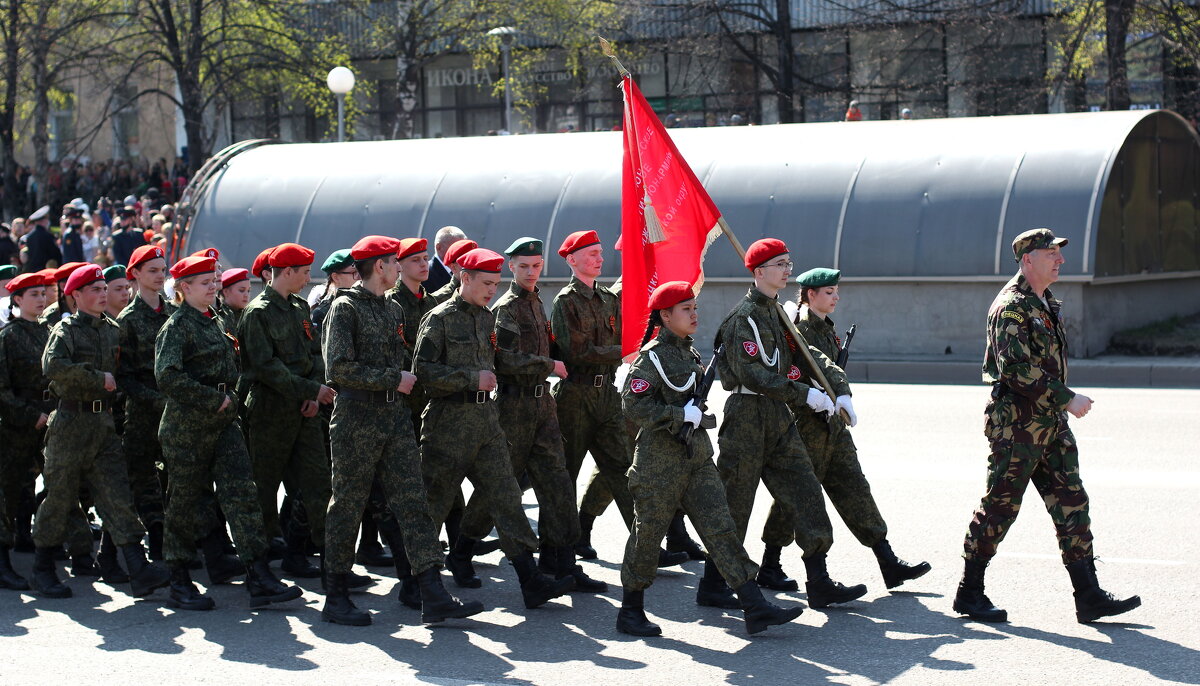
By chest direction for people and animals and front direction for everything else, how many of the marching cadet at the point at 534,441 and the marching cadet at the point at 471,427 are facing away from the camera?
0

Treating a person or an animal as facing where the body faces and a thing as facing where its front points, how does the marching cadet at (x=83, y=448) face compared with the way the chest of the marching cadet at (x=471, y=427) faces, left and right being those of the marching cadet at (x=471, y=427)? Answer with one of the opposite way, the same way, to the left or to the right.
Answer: the same way

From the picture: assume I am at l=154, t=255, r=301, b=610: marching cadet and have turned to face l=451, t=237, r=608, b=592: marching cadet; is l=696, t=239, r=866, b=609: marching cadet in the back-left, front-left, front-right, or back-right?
front-right

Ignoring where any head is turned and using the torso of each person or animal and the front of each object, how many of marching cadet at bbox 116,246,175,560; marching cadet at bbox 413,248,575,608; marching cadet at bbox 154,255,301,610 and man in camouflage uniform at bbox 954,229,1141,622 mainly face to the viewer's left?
0

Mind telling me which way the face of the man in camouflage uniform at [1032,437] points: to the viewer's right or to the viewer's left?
to the viewer's right

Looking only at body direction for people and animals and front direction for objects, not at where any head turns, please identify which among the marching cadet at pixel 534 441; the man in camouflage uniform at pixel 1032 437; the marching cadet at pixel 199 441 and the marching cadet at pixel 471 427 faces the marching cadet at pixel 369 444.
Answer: the marching cadet at pixel 199 441

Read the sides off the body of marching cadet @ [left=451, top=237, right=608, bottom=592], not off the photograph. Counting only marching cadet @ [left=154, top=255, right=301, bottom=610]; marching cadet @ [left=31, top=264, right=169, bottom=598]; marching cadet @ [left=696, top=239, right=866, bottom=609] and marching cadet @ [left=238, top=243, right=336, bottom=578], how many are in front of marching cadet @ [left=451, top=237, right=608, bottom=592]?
1

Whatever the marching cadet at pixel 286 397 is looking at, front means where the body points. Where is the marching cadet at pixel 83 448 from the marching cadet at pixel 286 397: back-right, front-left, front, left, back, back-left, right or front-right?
back-right

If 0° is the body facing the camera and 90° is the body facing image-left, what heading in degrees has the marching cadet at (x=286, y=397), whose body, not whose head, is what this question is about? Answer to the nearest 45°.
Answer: approximately 315°

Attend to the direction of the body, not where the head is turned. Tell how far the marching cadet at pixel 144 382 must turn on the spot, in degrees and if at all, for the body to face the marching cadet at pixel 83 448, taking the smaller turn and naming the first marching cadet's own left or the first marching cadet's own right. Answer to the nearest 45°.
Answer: approximately 90° to the first marching cadet's own right

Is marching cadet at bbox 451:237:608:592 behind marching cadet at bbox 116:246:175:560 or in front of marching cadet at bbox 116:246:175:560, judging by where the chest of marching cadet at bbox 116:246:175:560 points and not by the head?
in front

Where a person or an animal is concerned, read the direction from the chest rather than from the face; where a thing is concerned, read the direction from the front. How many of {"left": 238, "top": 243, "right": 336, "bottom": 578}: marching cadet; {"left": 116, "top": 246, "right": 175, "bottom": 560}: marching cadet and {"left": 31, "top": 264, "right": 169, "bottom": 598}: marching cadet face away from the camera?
0

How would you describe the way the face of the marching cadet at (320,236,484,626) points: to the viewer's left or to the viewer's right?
to the viewer's right

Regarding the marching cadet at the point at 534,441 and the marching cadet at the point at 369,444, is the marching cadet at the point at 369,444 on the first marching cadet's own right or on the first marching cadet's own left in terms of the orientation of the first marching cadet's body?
on the first marching cadet's own right

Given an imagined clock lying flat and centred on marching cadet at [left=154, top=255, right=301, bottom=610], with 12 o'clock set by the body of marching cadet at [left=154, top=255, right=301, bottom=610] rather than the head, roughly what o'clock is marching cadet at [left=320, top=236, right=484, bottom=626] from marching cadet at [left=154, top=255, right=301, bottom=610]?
marching cadet at [left=320, top=236, right=484, bottom=626] is roughly at 12 o'clock from marching cadet at [left=154, top=255, right=301, bottom=610].

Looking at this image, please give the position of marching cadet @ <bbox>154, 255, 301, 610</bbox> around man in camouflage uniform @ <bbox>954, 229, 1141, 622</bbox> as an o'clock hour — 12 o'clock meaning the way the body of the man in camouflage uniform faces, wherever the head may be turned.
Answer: The marching cadet is roughly at 6 o'clock from the man in camouflage uniform.

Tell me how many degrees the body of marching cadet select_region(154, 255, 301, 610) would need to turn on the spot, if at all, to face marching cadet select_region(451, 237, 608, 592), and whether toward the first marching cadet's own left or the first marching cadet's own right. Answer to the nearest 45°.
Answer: approximately 45° to the first marching cadet's own left

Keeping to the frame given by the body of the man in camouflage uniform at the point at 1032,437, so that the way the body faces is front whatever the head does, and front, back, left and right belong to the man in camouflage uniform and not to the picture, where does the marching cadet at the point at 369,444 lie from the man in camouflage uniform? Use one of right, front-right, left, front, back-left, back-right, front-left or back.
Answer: back

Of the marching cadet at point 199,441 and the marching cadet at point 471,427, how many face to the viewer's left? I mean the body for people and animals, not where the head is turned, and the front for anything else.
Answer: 0

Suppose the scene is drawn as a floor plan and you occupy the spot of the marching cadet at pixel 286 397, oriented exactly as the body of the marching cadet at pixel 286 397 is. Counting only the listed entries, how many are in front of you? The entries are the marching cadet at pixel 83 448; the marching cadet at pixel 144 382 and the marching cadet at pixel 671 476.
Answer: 1

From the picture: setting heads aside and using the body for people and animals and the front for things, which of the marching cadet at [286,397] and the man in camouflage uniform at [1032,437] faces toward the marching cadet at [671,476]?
the marching cadet at [286,397]

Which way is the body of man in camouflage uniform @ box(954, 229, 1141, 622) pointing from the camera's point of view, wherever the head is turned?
to the viewer's right
